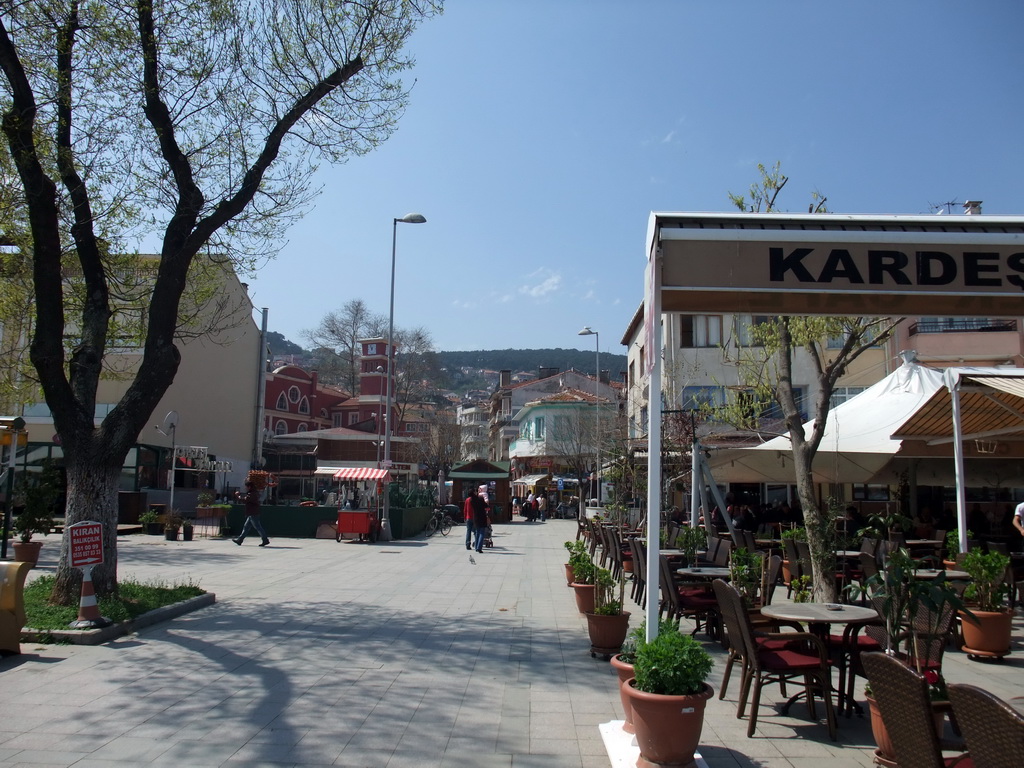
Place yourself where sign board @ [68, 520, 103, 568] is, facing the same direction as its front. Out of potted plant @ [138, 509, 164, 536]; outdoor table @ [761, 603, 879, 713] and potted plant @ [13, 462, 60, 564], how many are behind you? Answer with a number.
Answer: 2

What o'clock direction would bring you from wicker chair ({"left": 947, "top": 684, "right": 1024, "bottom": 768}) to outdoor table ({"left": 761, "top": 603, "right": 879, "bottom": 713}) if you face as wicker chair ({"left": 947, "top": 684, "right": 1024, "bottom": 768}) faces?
The outdoor table is roughly at 10 o'clock from the wicker chair.

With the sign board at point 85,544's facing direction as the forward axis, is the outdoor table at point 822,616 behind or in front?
in front

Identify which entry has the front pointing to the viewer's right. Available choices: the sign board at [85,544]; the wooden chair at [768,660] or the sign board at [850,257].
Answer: the wooden chair

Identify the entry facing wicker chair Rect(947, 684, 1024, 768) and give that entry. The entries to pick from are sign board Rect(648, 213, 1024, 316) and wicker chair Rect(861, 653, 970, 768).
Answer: the sign board

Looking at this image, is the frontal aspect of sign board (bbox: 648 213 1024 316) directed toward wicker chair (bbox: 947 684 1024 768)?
yes

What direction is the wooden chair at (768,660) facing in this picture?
to the viewer's right

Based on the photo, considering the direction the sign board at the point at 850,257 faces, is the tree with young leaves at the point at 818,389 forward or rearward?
rearward

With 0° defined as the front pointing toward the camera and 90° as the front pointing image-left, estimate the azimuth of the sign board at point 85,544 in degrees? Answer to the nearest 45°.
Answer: approximately 0°
